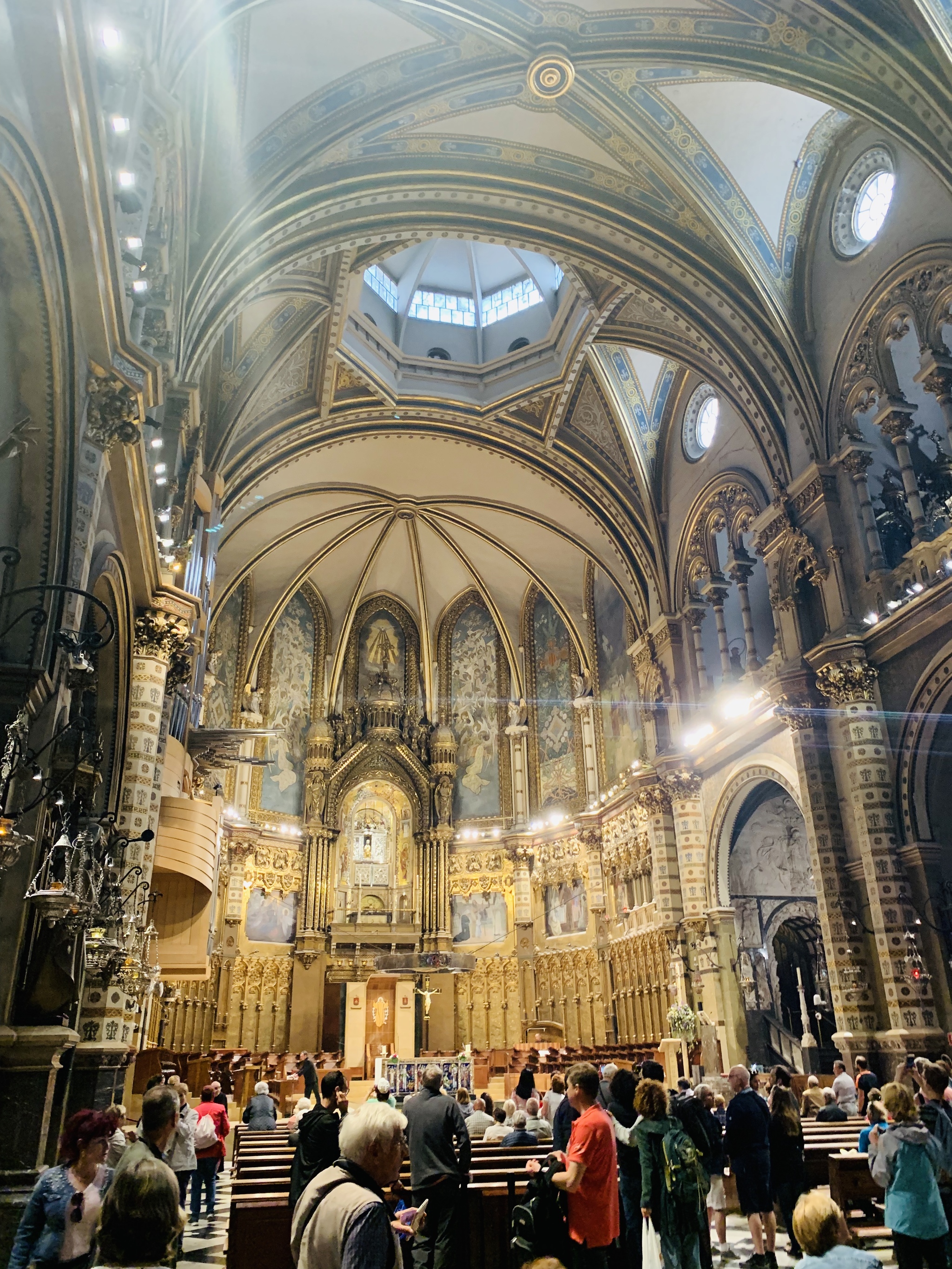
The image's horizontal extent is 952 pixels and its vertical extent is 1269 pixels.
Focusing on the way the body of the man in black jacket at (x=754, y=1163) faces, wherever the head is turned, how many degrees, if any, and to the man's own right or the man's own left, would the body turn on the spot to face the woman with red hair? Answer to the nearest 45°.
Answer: approximately 90° to the man's own left

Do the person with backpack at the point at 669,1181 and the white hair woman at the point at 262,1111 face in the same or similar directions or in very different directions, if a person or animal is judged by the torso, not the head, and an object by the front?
same or similar directions

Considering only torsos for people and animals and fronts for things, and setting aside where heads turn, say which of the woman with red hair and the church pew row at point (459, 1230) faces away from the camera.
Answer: the church pew row

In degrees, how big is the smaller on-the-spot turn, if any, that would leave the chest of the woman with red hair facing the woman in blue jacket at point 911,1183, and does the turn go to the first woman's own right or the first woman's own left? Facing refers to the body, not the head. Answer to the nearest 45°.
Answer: approximately 45° to the first woman's own left

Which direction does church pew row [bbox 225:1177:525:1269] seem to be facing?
away from the camera

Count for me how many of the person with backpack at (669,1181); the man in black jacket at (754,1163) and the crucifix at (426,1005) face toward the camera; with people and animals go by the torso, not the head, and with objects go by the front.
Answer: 1

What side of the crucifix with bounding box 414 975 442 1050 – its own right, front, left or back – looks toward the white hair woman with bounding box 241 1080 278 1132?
front

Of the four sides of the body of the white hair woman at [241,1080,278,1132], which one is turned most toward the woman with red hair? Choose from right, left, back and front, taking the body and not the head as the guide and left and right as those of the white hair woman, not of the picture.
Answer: back

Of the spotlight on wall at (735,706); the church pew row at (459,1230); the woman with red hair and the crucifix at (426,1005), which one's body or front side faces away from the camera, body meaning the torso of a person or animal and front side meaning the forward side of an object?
the church pew row

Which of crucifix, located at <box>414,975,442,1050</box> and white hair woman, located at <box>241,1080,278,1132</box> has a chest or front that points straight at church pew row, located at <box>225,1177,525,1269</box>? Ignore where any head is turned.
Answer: the crucifix

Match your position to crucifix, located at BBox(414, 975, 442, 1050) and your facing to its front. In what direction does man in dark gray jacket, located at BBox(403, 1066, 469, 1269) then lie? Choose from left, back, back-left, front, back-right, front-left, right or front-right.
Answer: front

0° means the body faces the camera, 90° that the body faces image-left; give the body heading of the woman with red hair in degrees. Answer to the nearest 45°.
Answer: approximately 315°

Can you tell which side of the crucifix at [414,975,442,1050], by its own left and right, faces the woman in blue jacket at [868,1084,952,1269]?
front

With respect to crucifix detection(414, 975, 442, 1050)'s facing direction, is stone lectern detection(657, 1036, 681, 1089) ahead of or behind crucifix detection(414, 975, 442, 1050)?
ahead

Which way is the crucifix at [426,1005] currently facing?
toward the camera

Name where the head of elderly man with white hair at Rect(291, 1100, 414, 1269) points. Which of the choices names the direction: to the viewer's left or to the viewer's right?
to the viewer's right

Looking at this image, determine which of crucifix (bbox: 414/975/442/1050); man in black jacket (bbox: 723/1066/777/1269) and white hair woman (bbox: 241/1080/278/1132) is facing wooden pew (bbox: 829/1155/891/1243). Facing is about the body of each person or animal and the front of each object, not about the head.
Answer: the crucifix
